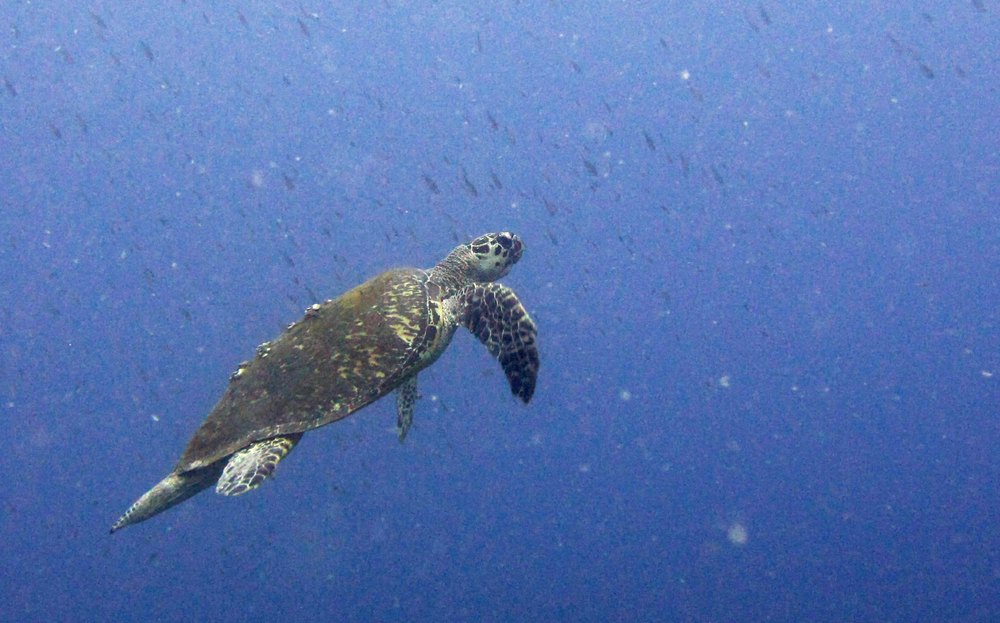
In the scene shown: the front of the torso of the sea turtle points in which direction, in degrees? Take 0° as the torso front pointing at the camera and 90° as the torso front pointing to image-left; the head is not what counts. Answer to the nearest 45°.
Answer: approximately 270°
